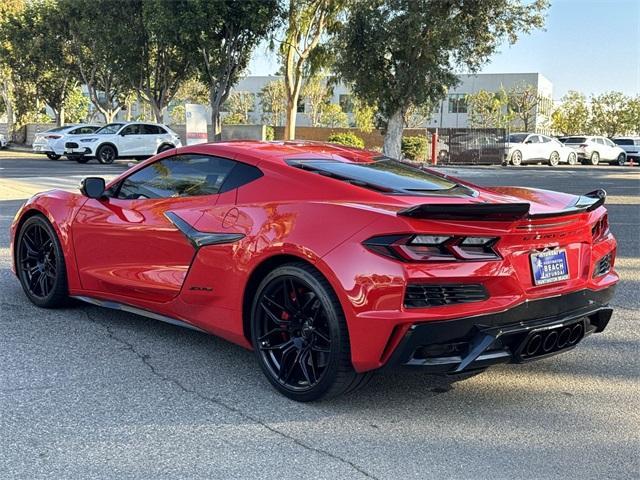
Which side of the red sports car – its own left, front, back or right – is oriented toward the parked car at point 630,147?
right

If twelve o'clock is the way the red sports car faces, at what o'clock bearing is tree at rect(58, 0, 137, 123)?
The tree is roughly at 1 o'clock from the red sports car.

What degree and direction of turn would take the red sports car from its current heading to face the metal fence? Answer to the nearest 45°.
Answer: approximately 45° to its right

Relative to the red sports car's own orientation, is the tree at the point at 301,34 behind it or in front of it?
in front

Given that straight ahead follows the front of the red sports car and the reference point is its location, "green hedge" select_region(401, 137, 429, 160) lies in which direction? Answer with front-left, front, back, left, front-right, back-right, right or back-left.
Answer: front-right

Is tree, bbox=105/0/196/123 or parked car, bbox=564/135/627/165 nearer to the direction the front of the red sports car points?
the tree

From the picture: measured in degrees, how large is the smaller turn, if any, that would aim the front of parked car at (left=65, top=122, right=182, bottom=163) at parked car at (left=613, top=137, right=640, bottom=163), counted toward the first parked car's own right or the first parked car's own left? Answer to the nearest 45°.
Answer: approximately 135° to the first parked car's own left

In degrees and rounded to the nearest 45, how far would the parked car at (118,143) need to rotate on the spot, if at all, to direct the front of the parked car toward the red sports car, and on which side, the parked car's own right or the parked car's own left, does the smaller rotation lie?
approximately 45° to the parked car's own left

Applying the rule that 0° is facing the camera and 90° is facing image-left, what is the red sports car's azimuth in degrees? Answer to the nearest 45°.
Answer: approximately 135°

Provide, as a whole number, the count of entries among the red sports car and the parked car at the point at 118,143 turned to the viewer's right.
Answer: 0

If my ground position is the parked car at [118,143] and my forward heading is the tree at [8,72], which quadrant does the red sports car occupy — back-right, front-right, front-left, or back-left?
back-left

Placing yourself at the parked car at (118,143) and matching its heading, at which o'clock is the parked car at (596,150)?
the parked car at (596,150) is roughly at 7 o'clock from the parked car at (118,143).

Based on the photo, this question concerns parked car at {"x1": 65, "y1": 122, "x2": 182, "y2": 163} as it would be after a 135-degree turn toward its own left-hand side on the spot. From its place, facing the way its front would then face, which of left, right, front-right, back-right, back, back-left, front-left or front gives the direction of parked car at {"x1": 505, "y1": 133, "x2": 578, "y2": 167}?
front

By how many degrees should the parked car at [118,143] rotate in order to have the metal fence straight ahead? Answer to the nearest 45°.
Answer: approximately 135° to its left

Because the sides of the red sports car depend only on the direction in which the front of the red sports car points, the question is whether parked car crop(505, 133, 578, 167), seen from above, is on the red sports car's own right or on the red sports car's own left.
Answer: on the red sports car's own right
